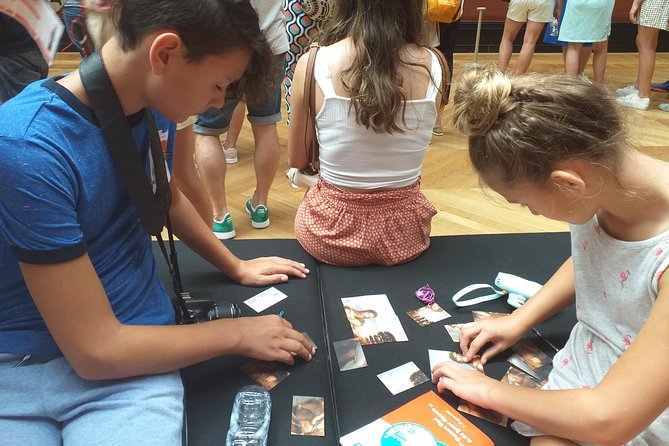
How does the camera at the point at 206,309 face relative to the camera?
to the viewer's right

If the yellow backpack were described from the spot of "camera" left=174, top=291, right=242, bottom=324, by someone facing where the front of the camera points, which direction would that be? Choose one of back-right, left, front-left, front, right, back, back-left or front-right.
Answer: front-left

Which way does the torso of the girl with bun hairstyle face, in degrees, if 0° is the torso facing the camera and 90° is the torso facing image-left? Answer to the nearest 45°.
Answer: approximately 90°

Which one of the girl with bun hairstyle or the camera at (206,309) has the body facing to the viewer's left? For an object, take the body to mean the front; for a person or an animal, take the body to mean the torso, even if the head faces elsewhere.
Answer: the girl with bun hairstyle

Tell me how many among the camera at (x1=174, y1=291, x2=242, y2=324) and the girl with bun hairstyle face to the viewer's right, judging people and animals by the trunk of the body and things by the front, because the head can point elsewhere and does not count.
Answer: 1

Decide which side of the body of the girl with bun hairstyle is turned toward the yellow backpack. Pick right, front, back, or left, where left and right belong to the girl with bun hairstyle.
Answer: right
